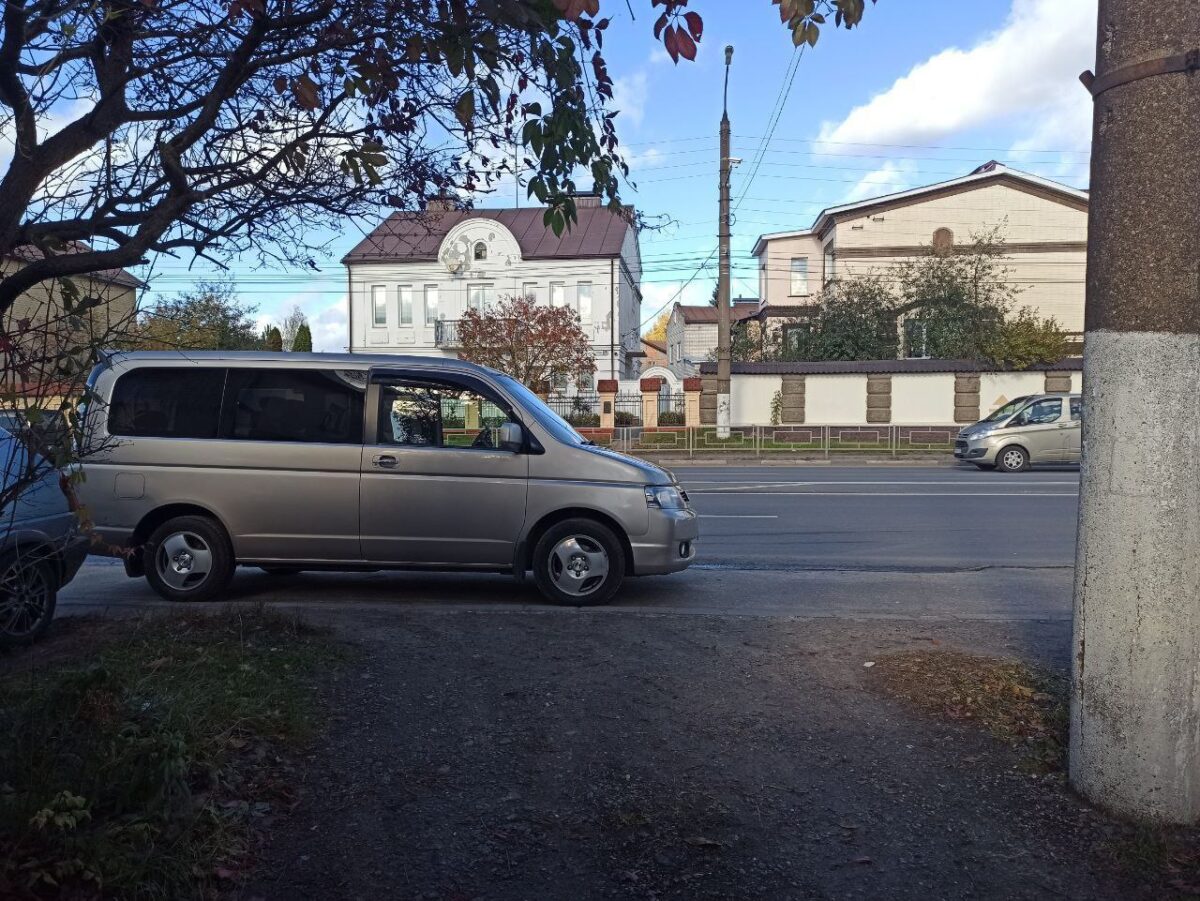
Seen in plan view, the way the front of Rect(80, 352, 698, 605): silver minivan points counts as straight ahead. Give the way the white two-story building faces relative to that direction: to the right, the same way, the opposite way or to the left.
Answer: to the right

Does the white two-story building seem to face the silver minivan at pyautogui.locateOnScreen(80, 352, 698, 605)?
yes

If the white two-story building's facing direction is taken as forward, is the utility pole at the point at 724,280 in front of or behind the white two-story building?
in front

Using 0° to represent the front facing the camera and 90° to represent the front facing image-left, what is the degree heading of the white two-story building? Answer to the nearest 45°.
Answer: approximately 0°

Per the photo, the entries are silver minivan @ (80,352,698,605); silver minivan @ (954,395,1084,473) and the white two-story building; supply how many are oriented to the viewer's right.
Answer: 1

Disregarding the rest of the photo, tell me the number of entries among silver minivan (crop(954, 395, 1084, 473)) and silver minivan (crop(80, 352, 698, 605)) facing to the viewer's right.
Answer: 1

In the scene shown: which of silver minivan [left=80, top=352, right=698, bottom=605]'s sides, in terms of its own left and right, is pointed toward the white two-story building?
left

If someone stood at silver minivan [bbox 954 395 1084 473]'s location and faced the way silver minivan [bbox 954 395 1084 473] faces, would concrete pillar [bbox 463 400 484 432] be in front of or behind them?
in front

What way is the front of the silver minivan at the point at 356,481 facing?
to the viewer's right

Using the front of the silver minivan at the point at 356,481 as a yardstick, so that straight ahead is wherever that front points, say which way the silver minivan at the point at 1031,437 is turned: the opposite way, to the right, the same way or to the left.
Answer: the opposite way

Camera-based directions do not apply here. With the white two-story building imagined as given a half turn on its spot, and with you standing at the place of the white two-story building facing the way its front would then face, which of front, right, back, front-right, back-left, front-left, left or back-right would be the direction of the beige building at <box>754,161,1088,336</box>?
right

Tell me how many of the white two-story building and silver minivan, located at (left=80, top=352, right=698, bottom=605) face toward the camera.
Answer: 1

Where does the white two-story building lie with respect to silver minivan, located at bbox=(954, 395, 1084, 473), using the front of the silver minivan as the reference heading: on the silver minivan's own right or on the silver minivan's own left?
on the silver minivan's own right
